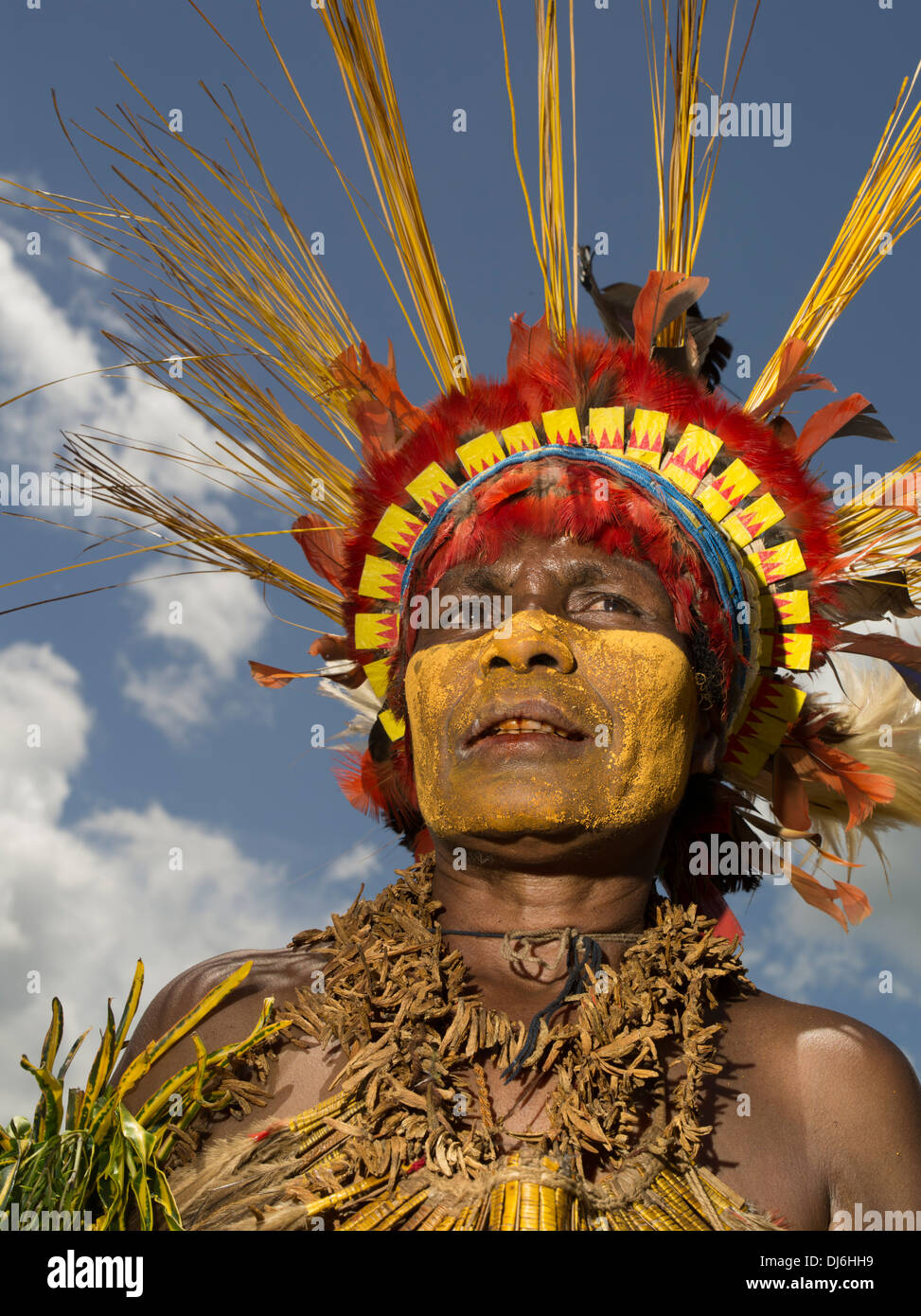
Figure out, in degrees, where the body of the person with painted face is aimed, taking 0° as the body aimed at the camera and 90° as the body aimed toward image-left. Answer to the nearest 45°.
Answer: approximately 0°
